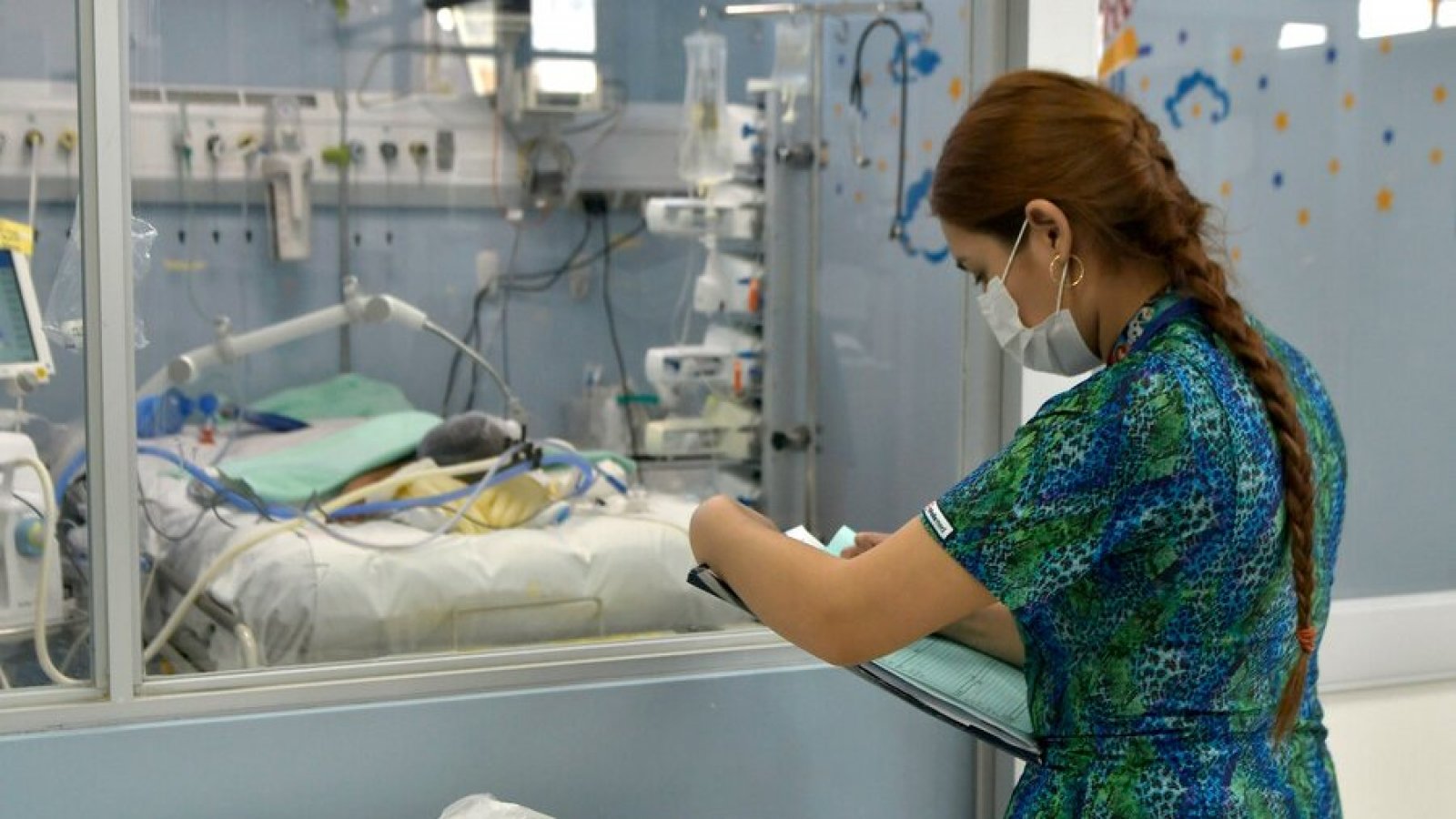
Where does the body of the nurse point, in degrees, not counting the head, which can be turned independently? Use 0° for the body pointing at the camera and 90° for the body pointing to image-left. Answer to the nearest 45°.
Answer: approximately 135°

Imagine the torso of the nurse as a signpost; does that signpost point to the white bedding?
yes

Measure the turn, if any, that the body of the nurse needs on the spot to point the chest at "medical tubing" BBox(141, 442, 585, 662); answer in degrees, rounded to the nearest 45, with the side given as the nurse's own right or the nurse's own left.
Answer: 0° — they already face it

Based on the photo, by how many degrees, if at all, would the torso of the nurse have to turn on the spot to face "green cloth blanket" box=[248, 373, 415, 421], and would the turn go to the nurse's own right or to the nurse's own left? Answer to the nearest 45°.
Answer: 0° — they already face it
